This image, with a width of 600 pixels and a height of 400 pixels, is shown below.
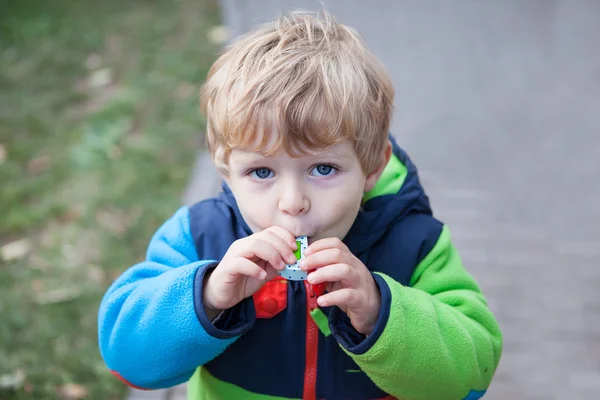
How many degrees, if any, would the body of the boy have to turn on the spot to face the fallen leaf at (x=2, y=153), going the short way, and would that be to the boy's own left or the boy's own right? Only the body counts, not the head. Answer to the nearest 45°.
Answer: approximately 135° to the boy's own right

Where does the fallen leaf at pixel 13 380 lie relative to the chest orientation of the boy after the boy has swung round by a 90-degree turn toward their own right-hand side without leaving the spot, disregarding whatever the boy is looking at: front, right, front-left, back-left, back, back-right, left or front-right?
front-right

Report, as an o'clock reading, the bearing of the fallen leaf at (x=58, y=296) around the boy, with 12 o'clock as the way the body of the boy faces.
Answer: The fallen leaf is roughly at 5 o'clock from the boy.

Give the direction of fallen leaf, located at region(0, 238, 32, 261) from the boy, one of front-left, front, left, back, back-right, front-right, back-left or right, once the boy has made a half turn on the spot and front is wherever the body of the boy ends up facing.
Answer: front-left

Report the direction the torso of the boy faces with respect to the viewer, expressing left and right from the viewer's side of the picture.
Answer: facing the viewer

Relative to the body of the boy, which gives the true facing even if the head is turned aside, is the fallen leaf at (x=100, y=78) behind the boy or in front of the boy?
behind

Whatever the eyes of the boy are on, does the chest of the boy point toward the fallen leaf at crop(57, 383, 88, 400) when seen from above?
no

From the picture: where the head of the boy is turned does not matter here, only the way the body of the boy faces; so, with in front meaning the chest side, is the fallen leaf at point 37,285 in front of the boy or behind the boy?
behind

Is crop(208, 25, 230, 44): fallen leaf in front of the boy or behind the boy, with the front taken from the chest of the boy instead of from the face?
behind

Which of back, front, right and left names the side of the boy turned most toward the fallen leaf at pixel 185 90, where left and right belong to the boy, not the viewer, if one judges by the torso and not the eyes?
back

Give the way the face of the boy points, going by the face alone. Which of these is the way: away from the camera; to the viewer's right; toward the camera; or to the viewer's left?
toward the camera
